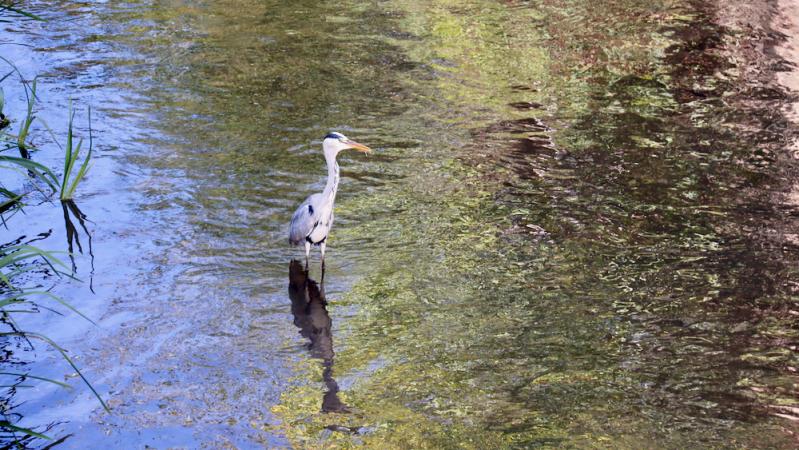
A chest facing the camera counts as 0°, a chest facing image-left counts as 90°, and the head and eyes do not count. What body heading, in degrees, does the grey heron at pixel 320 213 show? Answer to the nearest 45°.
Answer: approximately 315°
